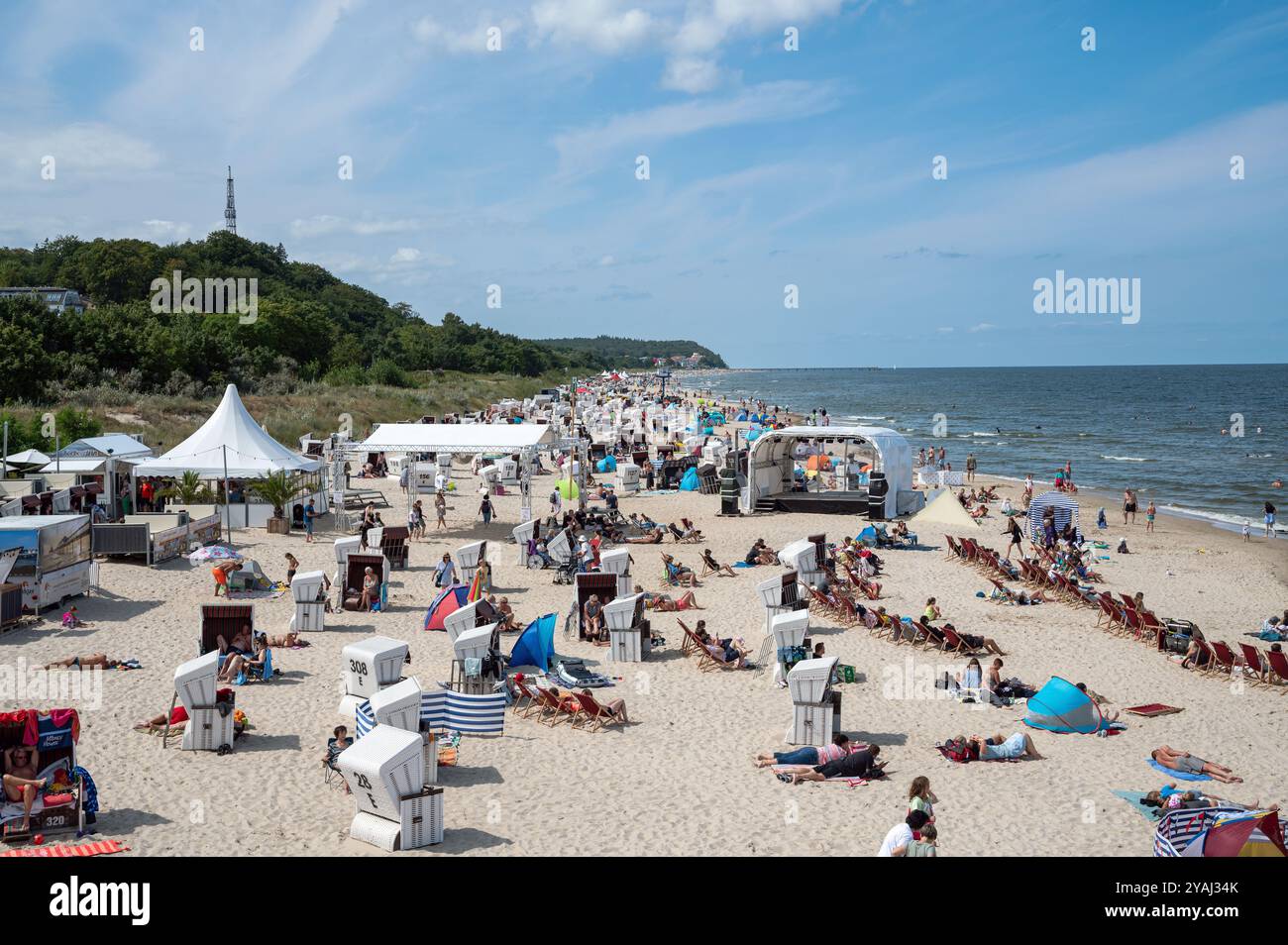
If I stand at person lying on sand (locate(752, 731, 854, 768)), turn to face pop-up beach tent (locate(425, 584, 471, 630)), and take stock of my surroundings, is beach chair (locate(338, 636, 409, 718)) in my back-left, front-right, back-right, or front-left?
front-left

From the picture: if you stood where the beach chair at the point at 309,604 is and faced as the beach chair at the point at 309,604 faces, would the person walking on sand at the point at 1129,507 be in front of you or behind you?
in front

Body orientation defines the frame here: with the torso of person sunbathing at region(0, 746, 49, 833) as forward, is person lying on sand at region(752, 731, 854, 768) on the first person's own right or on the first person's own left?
on the first person's own left

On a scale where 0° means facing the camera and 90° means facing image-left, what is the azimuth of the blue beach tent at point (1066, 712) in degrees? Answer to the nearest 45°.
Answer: approximately 225°

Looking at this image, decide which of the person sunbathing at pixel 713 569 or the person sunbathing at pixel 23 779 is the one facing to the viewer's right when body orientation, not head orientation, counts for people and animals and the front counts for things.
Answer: the person sunbathing at pixel 713 569

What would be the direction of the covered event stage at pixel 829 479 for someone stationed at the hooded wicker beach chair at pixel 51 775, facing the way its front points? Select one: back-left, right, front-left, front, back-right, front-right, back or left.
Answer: back-left

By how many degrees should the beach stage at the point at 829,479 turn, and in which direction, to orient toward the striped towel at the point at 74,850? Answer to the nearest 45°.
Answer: approximately 45° to its left

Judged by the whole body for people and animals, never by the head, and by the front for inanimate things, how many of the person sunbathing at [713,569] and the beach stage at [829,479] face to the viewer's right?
1

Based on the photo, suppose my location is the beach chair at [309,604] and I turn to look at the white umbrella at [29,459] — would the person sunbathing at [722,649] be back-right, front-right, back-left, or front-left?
back-right

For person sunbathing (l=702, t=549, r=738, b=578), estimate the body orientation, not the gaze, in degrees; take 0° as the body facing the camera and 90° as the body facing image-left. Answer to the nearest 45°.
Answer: approximately 270°

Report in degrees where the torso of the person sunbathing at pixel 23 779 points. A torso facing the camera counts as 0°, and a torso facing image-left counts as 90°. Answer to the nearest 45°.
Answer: approximately 0°
